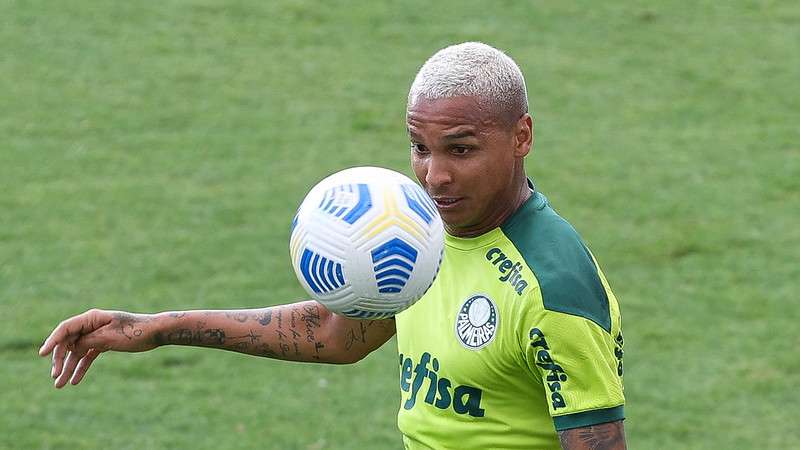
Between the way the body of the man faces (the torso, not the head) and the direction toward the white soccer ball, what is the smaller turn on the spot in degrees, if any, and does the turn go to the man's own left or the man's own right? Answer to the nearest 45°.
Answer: approximately 45° to the man's own right

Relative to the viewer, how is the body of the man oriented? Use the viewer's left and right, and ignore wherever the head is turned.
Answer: facing the viewer and to the left of the viewer

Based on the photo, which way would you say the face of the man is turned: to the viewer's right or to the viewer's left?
to the viewer's left
